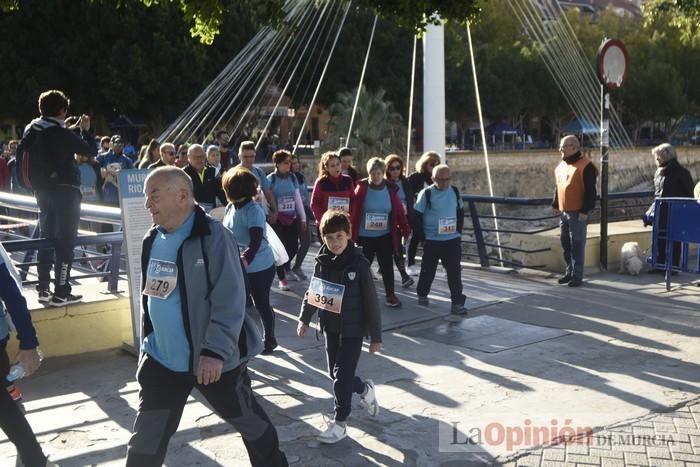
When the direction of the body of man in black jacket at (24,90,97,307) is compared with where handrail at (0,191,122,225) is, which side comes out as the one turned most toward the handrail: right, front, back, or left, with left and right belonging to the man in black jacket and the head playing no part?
front

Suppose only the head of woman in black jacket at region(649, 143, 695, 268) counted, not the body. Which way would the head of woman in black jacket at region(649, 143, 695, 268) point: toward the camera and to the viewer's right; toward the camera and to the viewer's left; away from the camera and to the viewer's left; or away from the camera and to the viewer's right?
toward the camera and to the viewer's left

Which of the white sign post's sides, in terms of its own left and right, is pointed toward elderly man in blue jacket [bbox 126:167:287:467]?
front

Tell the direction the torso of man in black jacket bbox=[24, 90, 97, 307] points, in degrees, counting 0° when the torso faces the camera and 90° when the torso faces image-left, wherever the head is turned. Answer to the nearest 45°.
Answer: approximately 225°

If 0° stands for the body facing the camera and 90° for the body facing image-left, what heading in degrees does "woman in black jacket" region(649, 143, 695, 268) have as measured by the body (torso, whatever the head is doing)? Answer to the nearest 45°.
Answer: approximately 90°

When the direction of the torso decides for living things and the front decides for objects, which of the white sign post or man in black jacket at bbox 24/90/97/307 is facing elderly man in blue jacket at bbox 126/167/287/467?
the white sign post

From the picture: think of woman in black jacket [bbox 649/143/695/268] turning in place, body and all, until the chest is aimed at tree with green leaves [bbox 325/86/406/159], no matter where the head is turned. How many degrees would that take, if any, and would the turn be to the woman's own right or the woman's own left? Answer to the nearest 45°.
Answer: approximately 45° to the woman's own right

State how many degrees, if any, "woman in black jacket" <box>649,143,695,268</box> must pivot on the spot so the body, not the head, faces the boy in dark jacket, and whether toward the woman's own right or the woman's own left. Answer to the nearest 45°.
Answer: approximately 90° to the woman's own left

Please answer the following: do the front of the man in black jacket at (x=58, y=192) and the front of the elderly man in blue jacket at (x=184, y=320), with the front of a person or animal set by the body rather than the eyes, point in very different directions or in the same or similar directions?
very different directions

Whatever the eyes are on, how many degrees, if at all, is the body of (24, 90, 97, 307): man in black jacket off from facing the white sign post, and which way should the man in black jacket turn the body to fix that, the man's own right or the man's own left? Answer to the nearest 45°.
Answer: approximately 90° to the man's own right

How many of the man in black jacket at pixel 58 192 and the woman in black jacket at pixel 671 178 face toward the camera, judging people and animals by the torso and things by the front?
0

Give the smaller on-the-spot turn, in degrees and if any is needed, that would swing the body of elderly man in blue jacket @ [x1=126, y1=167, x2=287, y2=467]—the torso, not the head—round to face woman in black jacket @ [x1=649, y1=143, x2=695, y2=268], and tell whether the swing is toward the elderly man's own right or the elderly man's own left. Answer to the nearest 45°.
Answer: approximately 180°

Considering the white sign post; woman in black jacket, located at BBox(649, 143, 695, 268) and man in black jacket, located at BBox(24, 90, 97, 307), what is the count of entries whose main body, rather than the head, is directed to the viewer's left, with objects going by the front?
1

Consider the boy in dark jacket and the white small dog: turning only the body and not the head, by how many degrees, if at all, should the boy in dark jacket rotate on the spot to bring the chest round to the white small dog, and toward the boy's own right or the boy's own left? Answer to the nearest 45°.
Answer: approximately 180°

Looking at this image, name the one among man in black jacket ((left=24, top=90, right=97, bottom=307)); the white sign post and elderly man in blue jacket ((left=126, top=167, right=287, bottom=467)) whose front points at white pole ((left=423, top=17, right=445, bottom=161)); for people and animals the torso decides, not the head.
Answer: the man in black jacket

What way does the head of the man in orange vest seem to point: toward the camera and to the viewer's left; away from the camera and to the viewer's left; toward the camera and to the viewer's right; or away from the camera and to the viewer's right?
toward the camera and to the viewer's left
